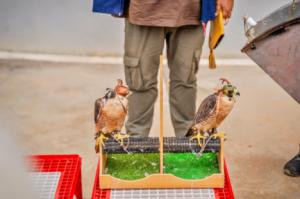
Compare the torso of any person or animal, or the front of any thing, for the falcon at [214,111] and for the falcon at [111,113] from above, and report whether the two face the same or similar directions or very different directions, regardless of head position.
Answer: same or similar directions

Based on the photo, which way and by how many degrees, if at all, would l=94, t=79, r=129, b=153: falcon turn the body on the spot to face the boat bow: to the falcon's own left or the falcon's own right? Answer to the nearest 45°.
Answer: approximately 45° to the falcon's own left

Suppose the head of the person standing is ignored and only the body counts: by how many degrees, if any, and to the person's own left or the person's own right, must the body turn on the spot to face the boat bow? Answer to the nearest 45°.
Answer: approximately 45° to the person's own left

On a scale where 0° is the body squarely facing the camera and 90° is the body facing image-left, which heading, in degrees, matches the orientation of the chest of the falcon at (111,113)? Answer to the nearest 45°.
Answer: approximately 315°

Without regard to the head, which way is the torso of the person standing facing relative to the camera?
toward the camera

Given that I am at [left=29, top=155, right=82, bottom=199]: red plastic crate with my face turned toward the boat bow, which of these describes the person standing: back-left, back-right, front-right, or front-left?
front-left

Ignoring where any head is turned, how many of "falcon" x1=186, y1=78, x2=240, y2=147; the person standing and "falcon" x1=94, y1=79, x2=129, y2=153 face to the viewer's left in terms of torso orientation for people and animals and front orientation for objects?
0

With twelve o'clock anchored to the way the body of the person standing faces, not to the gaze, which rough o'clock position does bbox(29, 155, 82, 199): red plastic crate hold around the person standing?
The red plastic crate is roughly at 1 o'clock from the person standing.

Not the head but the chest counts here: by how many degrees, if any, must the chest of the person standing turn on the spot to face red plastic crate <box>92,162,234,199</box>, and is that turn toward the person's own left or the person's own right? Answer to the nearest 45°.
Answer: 0° — they already face it

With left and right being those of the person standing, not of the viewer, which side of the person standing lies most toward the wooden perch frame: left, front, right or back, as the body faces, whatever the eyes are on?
front
